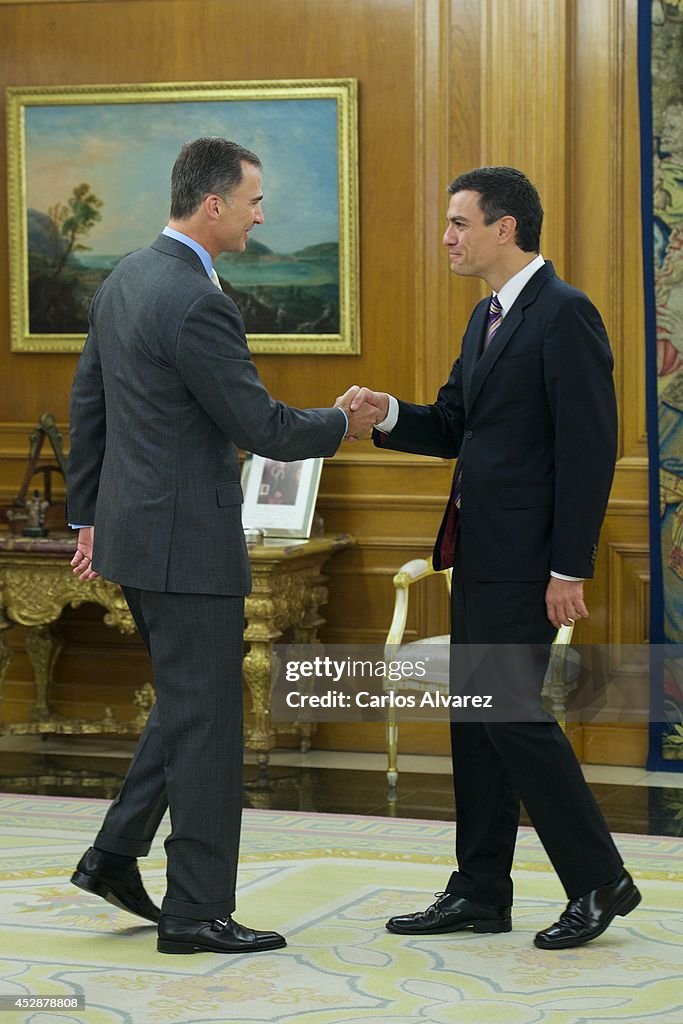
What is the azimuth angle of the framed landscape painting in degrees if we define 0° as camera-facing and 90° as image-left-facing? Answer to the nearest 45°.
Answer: approximately 0°

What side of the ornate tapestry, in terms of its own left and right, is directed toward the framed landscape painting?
right

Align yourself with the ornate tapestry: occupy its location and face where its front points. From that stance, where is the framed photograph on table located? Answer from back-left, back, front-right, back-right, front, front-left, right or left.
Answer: right

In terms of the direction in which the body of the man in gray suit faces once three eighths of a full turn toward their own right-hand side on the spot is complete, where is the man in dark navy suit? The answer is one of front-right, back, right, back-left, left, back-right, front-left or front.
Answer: left

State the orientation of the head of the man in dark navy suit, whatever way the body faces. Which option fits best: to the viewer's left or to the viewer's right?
to the viewer's left

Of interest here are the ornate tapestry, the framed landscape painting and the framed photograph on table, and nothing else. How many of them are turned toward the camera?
3

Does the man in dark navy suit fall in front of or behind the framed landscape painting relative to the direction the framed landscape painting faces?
in front

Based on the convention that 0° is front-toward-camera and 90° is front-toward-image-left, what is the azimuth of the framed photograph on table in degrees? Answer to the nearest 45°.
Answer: approximately 0°

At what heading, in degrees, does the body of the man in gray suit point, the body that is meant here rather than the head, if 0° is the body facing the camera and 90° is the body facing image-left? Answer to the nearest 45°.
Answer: approximately 225°

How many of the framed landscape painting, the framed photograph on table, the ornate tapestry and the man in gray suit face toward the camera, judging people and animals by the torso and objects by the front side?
3

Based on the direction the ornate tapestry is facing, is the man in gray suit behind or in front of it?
in front

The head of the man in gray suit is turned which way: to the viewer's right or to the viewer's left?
to the viewer's right
